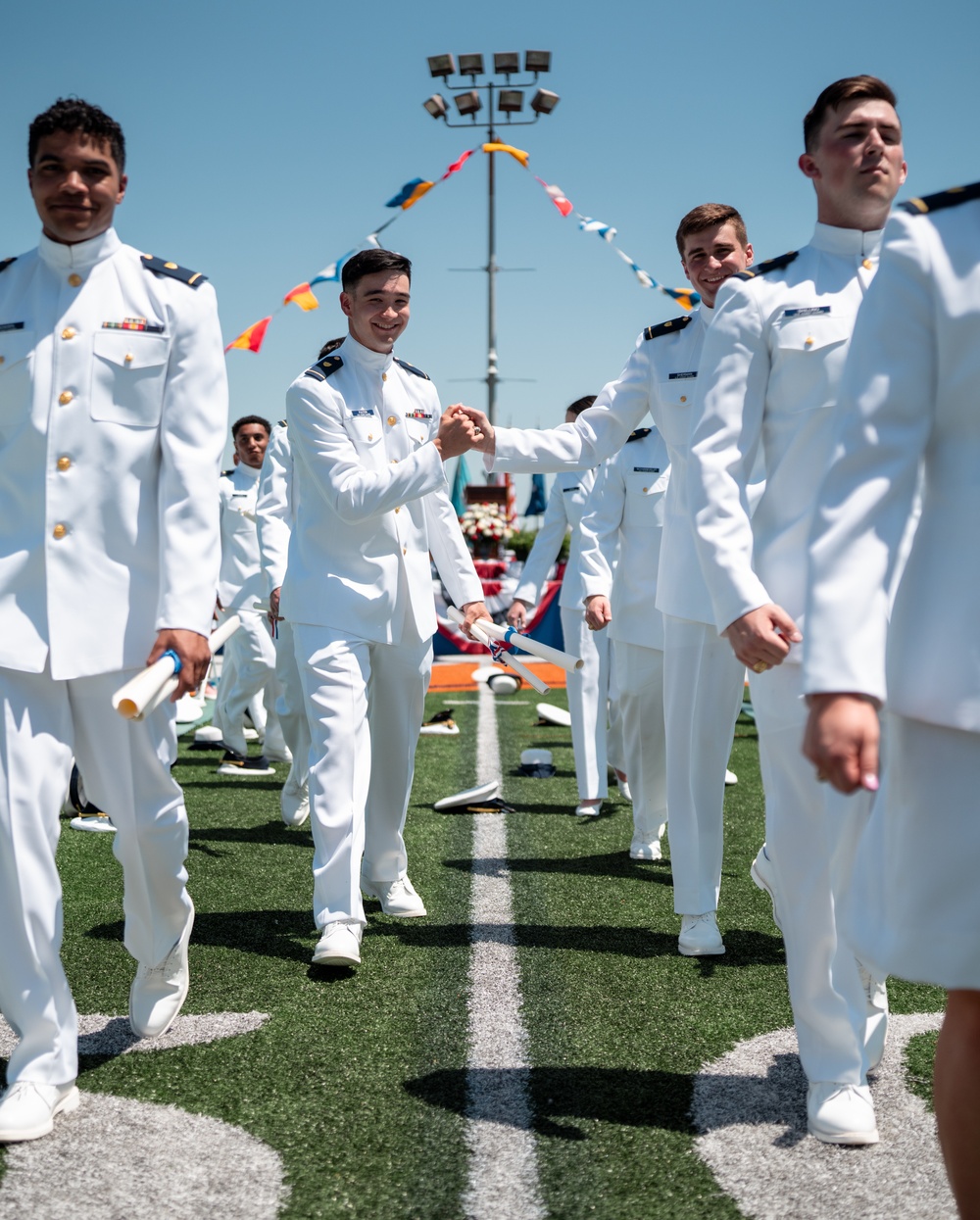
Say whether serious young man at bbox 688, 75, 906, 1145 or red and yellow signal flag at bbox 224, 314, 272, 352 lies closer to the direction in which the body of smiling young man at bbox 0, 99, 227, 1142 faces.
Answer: the serious young man

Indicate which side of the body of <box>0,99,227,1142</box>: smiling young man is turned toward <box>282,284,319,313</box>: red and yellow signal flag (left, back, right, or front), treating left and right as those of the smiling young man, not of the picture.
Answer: back

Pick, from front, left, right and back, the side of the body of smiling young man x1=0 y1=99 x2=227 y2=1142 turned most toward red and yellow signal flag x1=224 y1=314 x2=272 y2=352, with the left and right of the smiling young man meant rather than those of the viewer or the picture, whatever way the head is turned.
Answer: back

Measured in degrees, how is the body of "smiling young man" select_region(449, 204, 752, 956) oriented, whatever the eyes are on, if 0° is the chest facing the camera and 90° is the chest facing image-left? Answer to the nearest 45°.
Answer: approximately 0°

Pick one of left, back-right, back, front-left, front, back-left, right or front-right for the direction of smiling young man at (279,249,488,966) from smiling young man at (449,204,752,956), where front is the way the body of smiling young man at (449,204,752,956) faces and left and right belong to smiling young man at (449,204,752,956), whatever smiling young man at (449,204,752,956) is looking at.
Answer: right

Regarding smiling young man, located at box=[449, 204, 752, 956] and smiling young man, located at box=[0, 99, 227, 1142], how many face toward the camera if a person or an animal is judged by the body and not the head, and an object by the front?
2

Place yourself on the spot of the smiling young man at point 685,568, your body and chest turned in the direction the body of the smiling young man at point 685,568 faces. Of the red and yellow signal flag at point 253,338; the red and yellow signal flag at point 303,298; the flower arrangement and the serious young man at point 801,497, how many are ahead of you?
1

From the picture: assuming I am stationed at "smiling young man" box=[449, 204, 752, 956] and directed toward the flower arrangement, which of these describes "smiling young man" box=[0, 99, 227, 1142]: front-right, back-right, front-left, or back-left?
back-left

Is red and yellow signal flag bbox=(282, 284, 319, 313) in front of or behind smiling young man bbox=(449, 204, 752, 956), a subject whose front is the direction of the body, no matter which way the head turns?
behind

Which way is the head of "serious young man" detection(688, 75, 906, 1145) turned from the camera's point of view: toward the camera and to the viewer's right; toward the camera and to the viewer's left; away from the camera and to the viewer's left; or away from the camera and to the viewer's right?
toward the camera and to the viewer's right

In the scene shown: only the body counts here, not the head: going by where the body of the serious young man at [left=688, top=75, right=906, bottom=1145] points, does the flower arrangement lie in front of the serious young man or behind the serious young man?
behind
